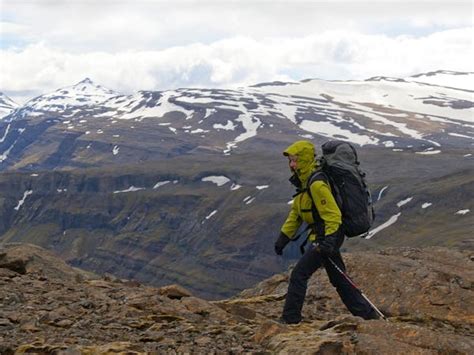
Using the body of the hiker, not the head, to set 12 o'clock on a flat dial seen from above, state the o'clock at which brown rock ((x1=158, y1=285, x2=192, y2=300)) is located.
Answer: The brown rock is roughly at 1 o'clock from the hiker.

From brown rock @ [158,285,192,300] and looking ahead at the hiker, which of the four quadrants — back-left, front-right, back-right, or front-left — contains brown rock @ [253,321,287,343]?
front-right

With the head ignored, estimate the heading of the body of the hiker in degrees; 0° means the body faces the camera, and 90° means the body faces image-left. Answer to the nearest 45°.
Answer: approximately 90°

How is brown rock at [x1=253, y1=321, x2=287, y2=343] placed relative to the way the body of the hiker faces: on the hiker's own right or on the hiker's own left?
on the hiker's own left

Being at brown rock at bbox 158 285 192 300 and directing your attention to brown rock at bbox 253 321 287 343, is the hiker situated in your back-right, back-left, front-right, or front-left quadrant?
front-left
